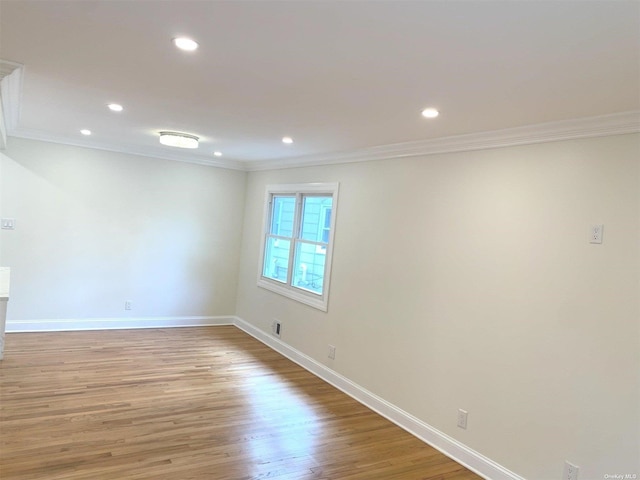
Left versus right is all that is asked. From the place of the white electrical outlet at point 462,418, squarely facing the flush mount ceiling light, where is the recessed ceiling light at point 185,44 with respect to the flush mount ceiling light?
left

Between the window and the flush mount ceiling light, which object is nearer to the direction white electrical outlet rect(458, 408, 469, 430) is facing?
the flush mount ceiling light

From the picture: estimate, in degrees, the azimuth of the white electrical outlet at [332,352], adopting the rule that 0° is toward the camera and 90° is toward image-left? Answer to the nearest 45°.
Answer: approximately 45°

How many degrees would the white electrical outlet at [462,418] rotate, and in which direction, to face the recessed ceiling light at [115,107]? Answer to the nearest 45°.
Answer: approximately 45° to its right

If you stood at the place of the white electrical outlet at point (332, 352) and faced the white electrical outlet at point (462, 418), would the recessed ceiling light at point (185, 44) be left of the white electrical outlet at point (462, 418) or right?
right

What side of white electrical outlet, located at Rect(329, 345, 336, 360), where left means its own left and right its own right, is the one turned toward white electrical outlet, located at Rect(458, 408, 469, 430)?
left

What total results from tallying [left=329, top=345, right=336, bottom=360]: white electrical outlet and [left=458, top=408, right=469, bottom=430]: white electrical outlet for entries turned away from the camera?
0

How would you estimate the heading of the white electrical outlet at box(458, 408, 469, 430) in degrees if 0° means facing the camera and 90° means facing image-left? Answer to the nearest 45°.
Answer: approximately 45°

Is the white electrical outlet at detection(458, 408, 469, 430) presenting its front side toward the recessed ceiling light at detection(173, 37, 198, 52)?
yes

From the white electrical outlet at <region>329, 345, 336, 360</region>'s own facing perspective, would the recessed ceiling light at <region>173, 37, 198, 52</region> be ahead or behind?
ahead
